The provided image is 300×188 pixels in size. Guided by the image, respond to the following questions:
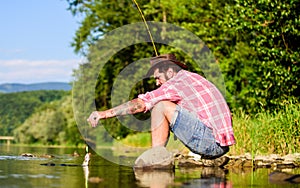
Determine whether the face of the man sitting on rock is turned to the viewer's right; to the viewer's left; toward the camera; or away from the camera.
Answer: to the viewer's left

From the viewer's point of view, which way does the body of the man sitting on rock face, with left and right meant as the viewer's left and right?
facing to the left of the viewer
